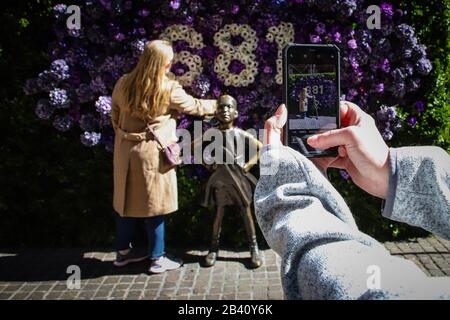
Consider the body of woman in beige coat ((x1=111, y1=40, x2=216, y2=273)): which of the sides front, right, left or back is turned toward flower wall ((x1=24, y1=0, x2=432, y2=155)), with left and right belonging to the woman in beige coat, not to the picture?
front

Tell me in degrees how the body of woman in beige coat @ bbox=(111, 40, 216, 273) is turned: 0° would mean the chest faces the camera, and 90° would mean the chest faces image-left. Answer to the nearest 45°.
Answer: approximately 225°

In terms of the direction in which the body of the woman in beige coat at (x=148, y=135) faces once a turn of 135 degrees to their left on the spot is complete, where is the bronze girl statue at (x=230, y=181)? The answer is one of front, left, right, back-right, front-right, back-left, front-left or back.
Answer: back

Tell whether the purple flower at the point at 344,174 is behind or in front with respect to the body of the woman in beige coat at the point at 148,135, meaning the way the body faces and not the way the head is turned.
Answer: in front

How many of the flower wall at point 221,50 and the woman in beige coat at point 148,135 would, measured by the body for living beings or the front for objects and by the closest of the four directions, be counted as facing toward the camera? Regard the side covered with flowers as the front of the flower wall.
1

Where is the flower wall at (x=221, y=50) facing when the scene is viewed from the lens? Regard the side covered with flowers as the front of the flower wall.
facing the viewer

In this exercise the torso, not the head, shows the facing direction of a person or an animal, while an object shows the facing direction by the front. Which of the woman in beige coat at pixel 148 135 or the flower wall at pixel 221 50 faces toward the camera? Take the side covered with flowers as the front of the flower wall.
the flower wall
